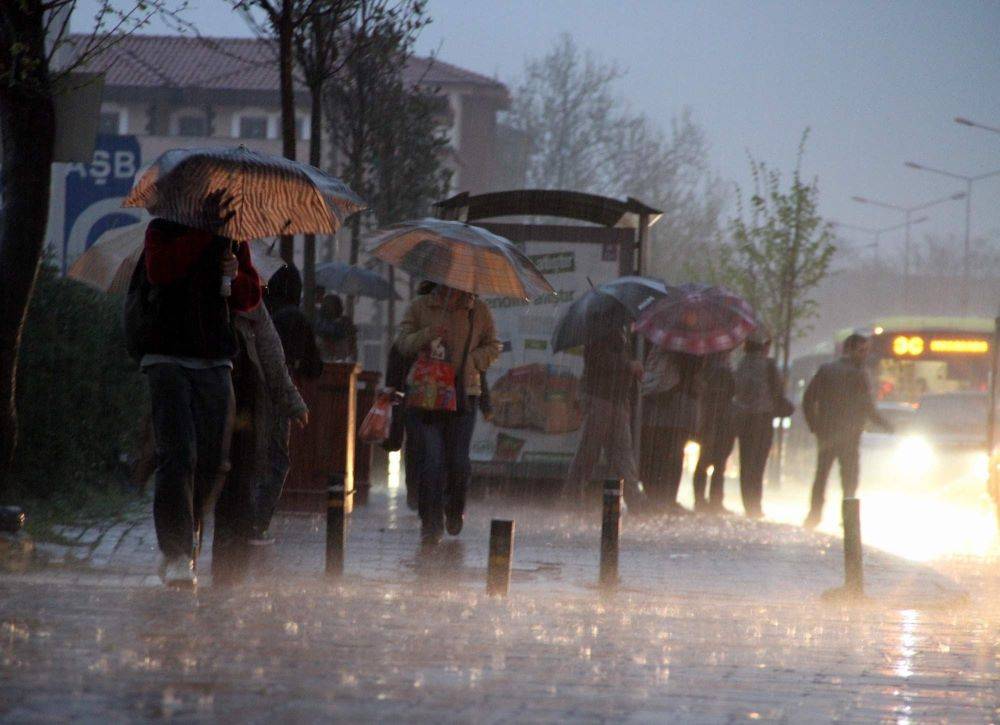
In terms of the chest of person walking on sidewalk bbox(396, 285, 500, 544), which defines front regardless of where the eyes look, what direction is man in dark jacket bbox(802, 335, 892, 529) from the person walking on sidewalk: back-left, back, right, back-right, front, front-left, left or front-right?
back-left

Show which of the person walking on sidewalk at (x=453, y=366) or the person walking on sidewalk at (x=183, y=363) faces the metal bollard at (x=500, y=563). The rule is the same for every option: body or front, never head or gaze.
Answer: the person walking on sidewalk at (x=453, y=366)

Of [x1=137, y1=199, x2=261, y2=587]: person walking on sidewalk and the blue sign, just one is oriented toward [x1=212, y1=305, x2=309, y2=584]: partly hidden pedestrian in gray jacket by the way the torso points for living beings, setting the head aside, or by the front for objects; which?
the blue sign

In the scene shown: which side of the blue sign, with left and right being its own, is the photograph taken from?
front

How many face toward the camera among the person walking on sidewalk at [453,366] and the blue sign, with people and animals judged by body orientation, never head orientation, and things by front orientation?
2
